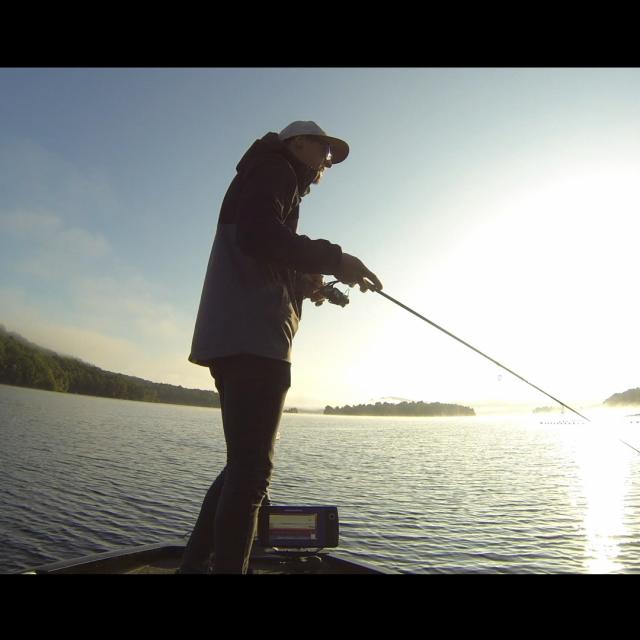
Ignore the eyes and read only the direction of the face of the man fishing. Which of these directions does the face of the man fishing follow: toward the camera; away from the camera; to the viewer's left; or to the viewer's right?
to the viewer's right

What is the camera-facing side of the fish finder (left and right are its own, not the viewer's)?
front

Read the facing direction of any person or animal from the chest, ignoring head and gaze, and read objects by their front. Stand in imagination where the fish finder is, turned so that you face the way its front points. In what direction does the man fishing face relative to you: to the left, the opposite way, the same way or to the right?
to the left

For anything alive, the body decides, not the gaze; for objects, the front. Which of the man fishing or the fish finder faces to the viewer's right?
the man fishing

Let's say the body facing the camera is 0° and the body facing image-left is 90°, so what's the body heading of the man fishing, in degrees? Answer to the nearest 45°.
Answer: approximately 270°

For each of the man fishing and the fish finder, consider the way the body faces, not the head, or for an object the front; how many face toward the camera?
1
